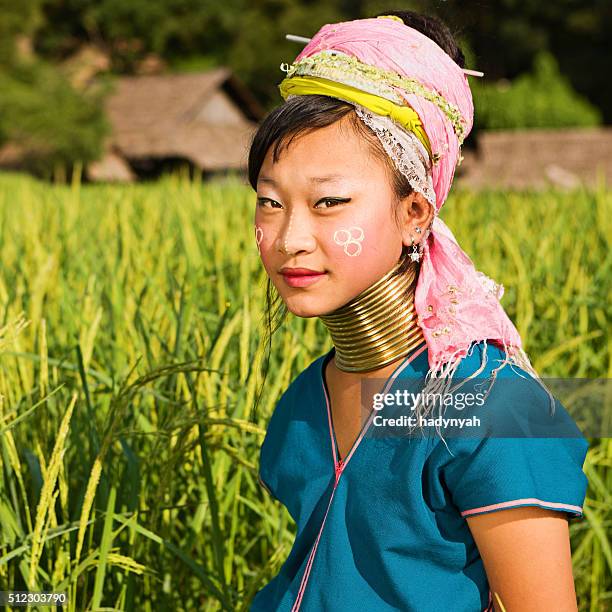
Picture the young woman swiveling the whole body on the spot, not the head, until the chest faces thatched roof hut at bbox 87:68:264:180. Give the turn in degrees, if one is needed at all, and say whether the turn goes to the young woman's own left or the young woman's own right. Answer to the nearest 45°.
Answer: approximately 135° to the young woman's own right

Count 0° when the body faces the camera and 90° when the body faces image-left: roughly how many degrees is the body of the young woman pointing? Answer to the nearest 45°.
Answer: approximately 45°
